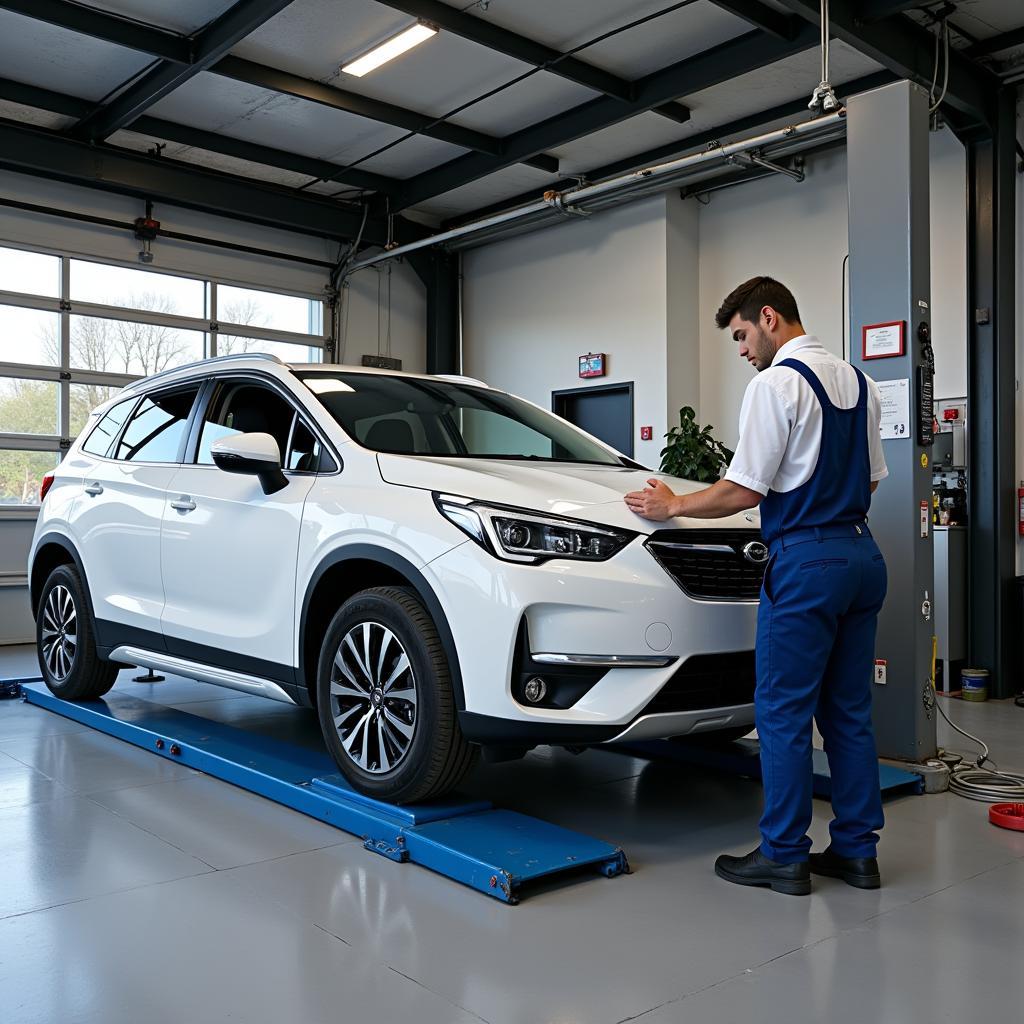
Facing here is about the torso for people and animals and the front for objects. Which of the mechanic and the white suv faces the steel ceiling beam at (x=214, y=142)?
the mechanic

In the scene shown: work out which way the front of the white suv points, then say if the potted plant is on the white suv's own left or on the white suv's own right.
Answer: on the white suv's own left

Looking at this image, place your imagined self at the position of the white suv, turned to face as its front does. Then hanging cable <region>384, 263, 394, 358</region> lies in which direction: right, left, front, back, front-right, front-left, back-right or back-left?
back-left

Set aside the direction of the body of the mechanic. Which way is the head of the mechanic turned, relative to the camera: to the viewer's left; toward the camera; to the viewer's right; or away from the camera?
to the viewer's left

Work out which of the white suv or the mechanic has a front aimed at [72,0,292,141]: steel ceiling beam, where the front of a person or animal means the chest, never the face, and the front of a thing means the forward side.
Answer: the mechanic

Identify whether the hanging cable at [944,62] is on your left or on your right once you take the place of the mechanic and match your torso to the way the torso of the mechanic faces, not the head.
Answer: on your right

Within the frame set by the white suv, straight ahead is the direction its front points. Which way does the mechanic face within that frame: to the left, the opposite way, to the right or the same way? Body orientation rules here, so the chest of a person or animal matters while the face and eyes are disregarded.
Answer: the opposite way

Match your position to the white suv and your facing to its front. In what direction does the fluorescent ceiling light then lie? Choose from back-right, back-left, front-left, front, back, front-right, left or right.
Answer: back-left

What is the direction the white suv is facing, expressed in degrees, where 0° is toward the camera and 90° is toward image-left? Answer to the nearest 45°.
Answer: approximately 315°

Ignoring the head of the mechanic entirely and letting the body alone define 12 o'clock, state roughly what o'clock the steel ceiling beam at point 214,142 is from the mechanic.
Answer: The steel ceiling beam is roughly at 12 o'clock from the mechanic.

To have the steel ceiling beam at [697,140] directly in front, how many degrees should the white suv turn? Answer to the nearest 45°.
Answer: approximately 90° to its left

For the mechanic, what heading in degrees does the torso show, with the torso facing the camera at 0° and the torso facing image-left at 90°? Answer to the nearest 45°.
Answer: approximately 135°

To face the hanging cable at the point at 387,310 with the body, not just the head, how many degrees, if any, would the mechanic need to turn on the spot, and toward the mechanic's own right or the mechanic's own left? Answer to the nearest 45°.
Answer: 0° — they already face it

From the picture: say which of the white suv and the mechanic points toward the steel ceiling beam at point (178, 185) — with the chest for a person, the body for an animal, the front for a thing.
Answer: the mechanic
